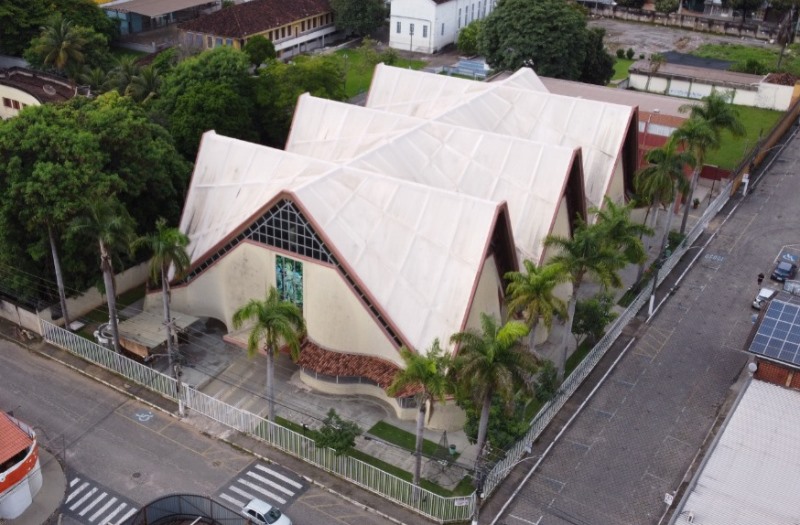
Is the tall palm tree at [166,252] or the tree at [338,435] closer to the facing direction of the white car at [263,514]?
the tree

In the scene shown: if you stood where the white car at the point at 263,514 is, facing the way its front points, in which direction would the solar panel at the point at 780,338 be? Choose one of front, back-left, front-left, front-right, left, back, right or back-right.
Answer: front-left

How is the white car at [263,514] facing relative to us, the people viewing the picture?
facing the viewer and to the right of the viewer

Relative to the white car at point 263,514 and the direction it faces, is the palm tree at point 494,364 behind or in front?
in front

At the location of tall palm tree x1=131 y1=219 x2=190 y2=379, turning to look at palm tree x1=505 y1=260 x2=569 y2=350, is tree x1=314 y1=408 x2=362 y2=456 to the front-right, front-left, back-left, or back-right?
front-right

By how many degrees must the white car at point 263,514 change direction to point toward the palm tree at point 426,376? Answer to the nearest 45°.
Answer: approximately 45° to its left
